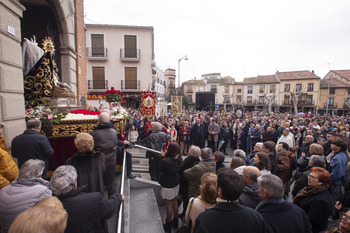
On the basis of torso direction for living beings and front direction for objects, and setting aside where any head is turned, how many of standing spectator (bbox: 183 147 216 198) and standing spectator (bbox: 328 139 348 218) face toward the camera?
0

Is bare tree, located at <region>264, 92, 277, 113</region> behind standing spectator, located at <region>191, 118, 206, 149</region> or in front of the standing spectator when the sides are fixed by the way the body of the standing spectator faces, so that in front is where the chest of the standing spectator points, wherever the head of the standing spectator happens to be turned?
behind

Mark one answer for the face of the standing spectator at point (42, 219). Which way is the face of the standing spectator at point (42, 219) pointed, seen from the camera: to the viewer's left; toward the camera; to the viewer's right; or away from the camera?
away from the camera

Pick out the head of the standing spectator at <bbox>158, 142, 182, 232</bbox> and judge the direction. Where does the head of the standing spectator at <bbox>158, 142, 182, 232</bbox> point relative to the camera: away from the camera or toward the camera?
away from the camera

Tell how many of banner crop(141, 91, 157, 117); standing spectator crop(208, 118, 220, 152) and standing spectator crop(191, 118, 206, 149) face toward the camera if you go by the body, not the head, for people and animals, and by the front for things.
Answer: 3

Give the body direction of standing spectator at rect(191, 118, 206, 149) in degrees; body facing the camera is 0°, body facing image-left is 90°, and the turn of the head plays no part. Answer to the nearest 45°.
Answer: approximately 0°

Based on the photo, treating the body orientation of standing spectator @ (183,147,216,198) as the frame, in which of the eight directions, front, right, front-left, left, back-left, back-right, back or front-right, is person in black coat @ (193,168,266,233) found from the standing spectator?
back

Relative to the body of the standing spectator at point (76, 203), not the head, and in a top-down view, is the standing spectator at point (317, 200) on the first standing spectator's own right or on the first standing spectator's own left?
on the first standing spectator's own right

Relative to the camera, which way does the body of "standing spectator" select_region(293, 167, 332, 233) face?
to the viewer's left
